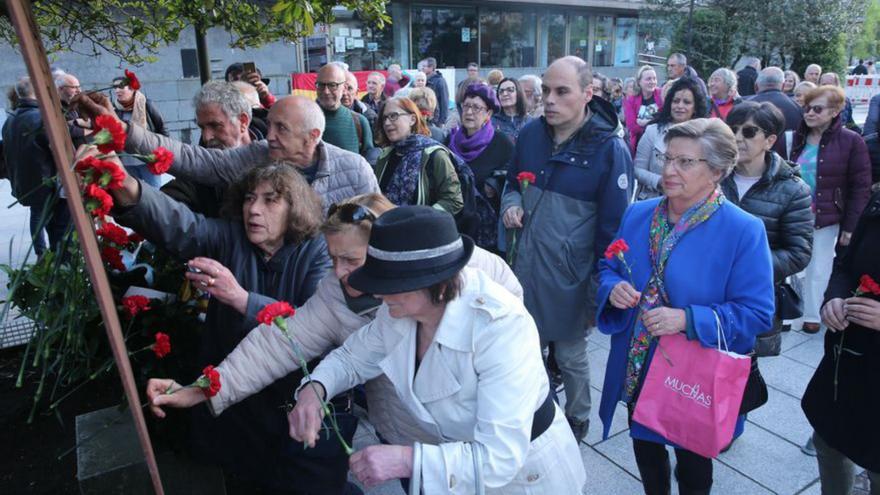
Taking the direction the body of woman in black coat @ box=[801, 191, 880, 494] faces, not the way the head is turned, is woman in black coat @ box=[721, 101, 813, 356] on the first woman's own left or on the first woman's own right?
on the first woman's own right

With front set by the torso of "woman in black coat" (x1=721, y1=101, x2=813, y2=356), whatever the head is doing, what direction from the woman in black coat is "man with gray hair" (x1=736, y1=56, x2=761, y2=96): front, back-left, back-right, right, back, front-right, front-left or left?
back-right

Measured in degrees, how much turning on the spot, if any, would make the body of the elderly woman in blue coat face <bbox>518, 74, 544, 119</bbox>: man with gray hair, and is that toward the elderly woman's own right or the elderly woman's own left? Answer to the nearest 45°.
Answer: approximately 135° to the elderly woman's own right

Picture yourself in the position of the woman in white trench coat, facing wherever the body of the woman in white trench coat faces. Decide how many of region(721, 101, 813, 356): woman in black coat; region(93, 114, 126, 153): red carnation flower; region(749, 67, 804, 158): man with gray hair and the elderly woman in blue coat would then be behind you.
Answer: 3

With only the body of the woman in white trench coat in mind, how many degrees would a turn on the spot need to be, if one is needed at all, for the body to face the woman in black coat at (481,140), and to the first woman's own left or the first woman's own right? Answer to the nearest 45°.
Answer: approximately 135° to the first woman's own right
